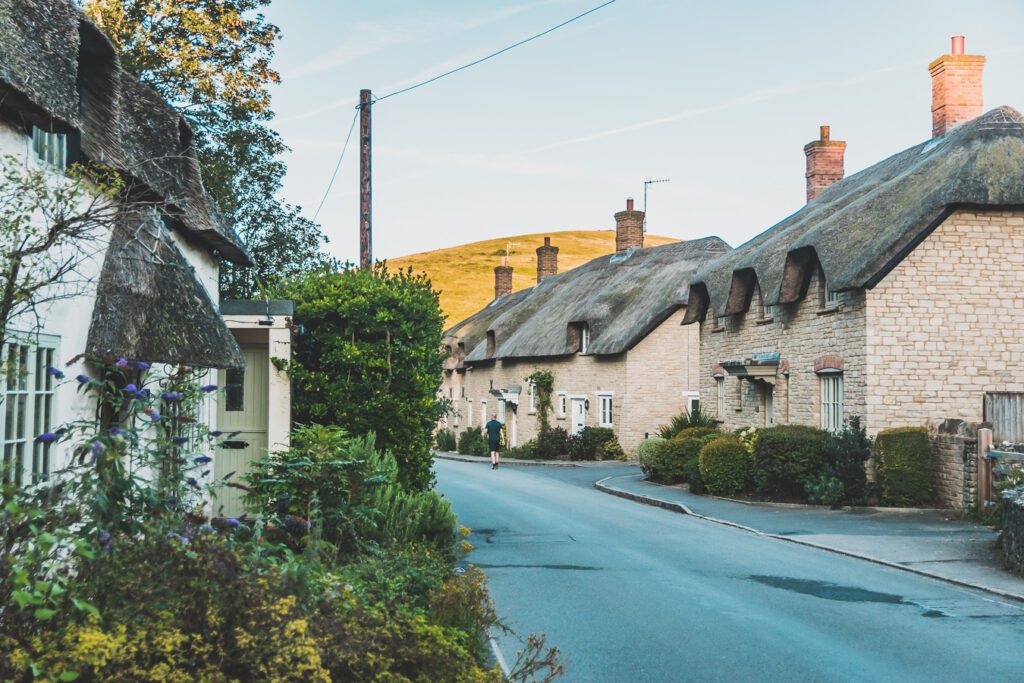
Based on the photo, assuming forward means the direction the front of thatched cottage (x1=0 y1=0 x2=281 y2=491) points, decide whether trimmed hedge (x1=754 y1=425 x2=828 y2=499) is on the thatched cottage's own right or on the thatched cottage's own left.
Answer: on the thatched cottage's own left

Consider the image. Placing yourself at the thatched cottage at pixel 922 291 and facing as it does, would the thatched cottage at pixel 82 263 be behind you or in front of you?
in front

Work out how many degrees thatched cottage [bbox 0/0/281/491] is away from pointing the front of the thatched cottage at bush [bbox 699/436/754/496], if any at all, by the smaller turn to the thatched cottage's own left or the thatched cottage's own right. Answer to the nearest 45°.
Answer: approximately 90° to the thatched cottage's own left

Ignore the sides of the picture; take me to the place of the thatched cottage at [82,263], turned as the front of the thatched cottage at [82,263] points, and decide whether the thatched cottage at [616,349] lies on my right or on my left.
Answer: on my left

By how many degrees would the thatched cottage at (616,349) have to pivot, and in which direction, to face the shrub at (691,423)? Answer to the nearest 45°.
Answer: approximately 45° to its left

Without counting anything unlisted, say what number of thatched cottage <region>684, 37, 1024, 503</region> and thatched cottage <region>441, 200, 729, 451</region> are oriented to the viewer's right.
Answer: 0

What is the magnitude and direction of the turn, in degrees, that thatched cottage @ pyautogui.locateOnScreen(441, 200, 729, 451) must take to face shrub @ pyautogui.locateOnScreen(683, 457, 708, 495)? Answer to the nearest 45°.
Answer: approximately 45° to its left

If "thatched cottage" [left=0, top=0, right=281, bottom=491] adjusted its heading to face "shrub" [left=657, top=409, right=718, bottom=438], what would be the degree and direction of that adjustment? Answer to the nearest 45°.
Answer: approximately 90° to its left

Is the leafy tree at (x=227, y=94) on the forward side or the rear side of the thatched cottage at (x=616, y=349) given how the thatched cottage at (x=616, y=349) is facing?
on the forward side

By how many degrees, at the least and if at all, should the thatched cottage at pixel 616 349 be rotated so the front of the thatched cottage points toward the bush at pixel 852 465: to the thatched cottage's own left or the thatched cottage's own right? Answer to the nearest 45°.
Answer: approximately 45° to the thatched cottage's own left

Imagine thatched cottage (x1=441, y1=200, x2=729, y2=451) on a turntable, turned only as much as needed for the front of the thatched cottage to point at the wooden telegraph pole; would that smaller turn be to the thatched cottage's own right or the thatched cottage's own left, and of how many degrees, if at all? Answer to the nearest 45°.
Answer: approximately 45° to the thatched cottage's own left
